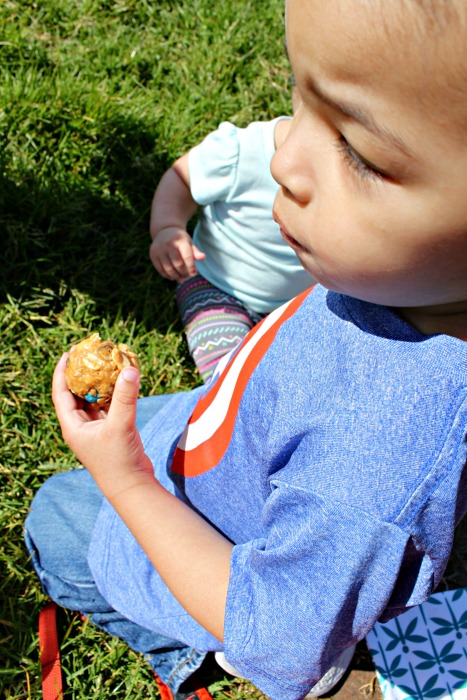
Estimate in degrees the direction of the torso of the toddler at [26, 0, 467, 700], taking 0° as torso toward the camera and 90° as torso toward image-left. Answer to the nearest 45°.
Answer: approximately 90°

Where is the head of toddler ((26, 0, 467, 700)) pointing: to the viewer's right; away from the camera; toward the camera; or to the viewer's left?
to the viewer's left
